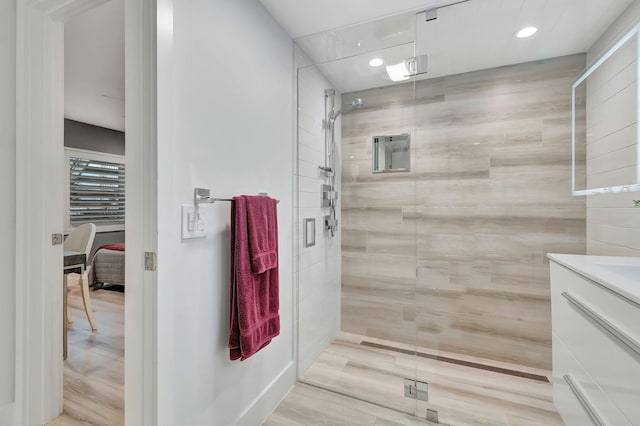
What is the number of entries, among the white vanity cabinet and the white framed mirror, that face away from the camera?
0

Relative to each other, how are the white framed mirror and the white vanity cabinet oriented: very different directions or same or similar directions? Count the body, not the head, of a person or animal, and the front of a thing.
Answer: same or similar directions

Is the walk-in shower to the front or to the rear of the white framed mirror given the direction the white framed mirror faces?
to the front

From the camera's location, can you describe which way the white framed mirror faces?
facing the viewer and to the left of the viewer

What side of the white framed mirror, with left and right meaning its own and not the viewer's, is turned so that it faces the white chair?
front

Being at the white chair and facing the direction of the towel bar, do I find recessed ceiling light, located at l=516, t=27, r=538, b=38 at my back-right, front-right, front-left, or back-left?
front-left

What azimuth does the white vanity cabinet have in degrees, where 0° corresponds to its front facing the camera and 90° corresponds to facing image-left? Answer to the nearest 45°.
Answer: approximately 45°

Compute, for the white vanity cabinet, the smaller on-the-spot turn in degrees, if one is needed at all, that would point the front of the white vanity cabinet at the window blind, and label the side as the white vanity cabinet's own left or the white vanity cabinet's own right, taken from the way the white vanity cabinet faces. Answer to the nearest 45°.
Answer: approximately 45° to the white vanity cabinet's own right

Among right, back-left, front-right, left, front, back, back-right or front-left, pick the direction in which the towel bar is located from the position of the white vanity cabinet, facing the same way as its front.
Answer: front

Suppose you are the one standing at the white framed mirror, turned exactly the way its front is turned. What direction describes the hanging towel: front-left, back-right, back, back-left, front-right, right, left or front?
front
